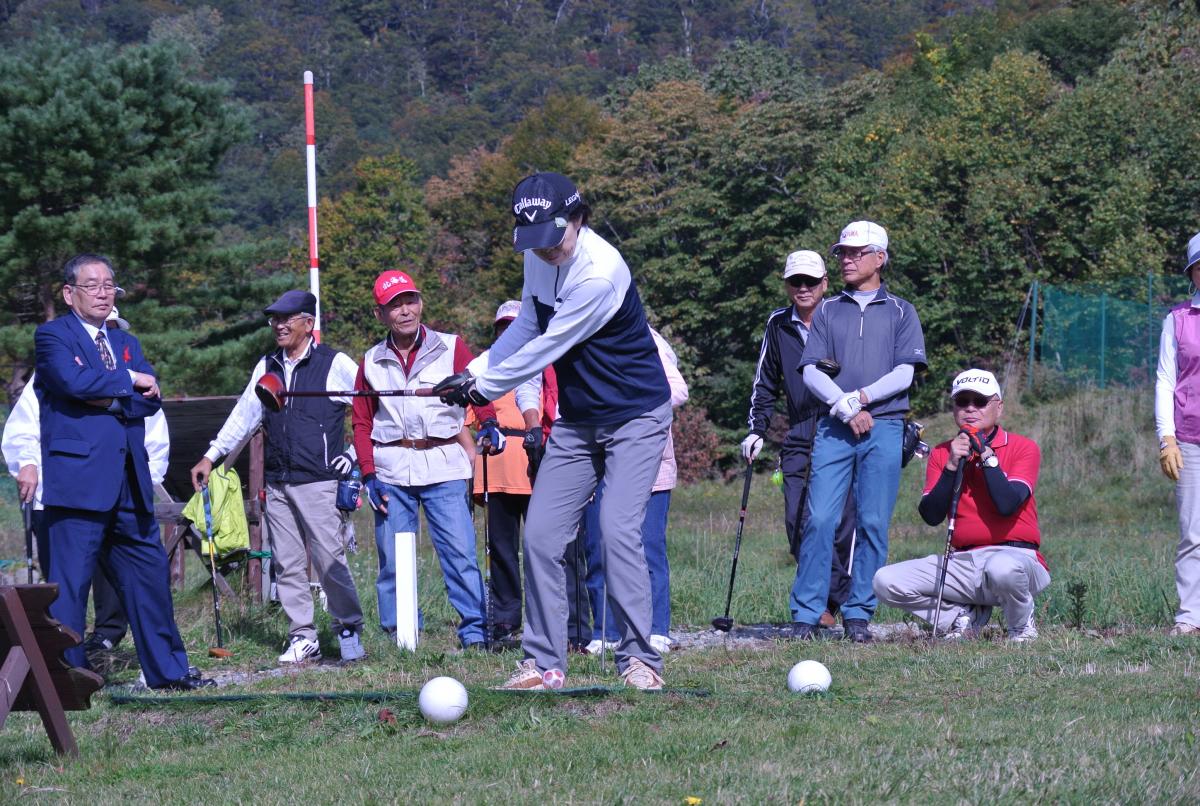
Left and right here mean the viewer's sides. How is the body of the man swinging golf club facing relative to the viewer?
facing the viewer and to the left of the viewer

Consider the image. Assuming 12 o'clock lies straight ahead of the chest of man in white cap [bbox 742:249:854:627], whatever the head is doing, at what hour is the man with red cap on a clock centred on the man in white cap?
The man with red cap is roughly at 2 o'clock from the man in white cap.

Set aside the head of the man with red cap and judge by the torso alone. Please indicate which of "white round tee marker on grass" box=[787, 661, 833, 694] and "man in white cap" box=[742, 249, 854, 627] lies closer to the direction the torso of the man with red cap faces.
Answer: the white round tee marker on grass

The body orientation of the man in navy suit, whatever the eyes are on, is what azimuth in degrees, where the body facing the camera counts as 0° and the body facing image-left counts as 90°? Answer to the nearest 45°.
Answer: approximately 315°

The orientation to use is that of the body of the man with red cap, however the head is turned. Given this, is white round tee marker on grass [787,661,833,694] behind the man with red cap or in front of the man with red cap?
in front

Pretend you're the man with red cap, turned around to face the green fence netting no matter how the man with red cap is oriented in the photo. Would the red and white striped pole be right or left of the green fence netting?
left

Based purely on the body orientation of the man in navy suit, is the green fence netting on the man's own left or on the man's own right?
on the man's own left

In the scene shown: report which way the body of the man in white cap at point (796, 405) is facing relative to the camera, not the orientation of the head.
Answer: toward the camera

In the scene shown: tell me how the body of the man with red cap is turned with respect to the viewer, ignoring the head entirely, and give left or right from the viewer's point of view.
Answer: facing the viewer

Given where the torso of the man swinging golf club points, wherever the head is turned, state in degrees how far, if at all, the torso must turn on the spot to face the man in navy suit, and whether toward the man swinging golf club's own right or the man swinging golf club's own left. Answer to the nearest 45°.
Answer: approximately 45° to the man swinging golf club's own right

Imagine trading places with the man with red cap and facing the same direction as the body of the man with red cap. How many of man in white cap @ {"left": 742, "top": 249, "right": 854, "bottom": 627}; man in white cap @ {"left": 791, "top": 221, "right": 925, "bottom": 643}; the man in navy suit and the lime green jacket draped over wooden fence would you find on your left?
2

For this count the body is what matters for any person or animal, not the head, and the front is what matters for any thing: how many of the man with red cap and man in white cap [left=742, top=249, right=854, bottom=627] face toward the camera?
2
